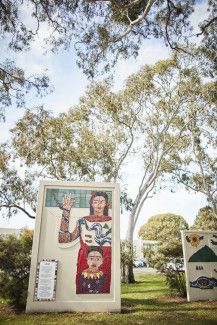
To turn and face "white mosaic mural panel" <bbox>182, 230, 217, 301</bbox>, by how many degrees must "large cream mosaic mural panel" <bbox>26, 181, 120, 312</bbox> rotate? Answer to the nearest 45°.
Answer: approximately 135° to its left

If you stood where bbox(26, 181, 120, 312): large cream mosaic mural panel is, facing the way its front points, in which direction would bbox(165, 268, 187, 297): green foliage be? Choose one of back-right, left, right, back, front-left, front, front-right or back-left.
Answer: back-left

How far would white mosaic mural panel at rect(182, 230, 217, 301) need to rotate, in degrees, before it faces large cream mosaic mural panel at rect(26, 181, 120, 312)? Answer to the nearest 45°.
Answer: approximately 45° to its right

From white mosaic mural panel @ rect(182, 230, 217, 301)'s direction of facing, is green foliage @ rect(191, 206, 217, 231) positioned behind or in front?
behind

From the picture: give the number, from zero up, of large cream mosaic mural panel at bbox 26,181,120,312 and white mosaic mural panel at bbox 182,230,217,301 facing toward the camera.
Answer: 2

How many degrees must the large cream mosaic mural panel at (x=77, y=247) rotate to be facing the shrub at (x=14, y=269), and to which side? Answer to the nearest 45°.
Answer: approximately 90° to its right

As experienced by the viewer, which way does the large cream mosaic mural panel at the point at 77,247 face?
facing the viewer

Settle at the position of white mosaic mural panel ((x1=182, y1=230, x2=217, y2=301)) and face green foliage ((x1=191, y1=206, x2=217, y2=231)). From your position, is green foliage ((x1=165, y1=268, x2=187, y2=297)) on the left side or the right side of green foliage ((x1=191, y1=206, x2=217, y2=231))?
left

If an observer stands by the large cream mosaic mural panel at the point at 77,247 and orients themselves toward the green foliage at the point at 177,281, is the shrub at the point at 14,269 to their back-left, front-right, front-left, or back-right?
back-left

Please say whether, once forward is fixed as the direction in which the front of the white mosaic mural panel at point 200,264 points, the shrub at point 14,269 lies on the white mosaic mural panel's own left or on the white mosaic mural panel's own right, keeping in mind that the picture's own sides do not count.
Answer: on the white mosaic mural panel's own right

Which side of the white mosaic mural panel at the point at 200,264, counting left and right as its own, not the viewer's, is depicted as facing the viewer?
front
